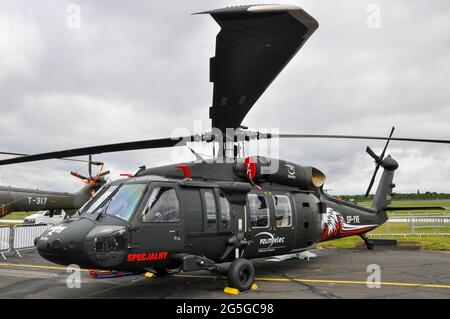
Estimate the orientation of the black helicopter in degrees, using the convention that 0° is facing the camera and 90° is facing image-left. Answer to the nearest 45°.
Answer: approximately 45°

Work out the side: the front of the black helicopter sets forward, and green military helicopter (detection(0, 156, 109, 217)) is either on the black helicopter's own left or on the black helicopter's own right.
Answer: on the black helicopter's own right
